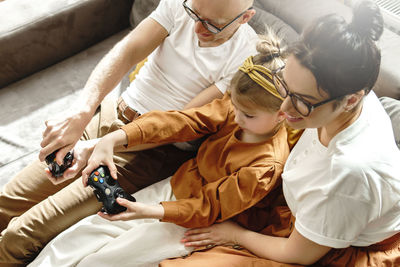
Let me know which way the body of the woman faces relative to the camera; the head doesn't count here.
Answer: to the viewer's left

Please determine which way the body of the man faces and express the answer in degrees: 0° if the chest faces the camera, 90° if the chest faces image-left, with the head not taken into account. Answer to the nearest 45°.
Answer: approximately 45°

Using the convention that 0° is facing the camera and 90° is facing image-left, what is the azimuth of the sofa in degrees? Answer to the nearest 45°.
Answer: approximately 45°

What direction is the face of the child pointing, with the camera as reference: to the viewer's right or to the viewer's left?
to the viewer's left

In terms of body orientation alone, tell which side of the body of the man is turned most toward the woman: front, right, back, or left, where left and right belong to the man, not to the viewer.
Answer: left

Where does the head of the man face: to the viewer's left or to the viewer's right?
to the viewer's left
